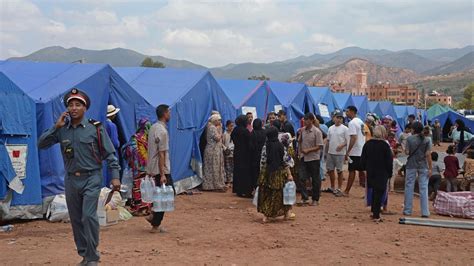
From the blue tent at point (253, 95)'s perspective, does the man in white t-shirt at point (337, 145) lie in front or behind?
in front

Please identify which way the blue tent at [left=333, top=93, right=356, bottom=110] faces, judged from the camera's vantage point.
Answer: facing the viewer and to the right of the viewer

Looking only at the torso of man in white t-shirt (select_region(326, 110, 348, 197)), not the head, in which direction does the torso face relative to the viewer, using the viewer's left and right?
facing the viewer

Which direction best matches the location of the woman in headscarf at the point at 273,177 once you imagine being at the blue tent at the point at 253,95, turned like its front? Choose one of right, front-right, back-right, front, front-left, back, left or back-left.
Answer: front-right

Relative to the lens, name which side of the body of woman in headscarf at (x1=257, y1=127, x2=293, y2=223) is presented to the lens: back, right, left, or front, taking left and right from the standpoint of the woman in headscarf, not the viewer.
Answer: back

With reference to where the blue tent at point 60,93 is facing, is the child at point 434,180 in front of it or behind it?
in front

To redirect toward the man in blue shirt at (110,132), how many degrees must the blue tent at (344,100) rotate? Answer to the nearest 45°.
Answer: approximately 45° to its right

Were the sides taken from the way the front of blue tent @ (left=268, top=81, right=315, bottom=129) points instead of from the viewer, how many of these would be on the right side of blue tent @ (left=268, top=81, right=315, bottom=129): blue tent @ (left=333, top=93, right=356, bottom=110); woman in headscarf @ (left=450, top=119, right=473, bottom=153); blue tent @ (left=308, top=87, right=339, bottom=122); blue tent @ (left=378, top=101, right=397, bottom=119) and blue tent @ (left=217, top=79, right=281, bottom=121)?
1

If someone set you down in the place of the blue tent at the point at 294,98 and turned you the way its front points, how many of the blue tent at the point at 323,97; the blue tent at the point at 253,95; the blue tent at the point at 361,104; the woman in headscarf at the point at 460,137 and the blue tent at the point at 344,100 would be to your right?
1

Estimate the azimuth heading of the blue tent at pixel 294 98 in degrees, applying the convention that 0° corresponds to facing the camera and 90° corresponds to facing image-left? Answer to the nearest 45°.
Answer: approximately 315°
